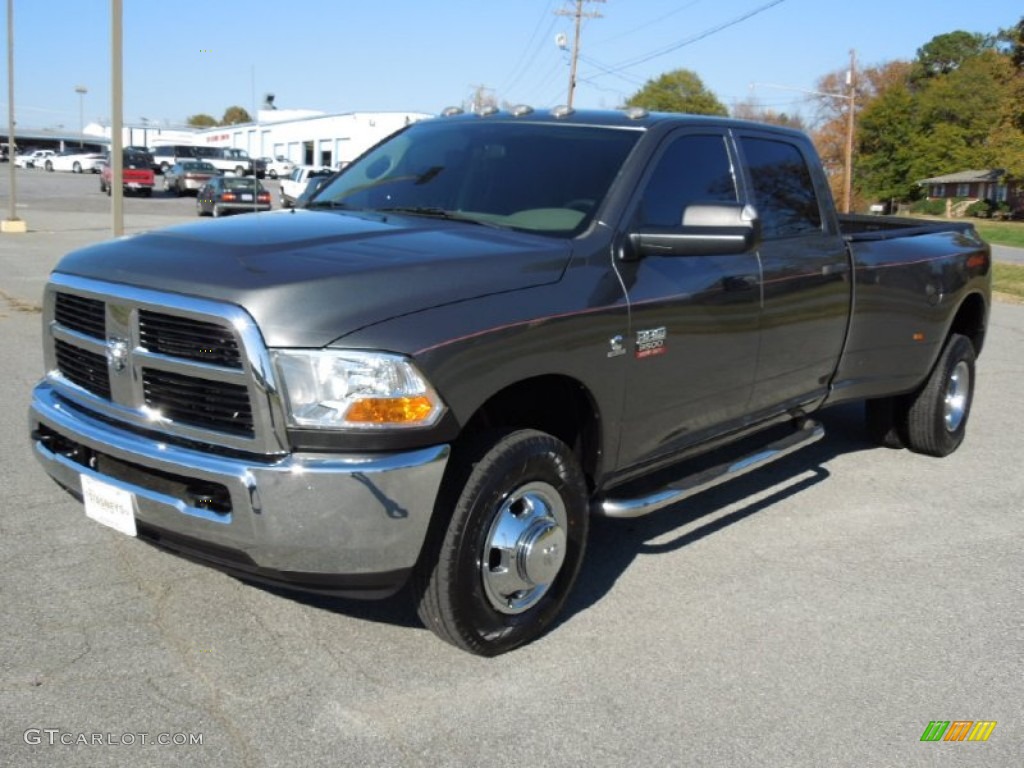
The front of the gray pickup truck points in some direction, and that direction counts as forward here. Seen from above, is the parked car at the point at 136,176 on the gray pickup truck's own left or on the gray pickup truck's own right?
on the gray pickup truck's own right

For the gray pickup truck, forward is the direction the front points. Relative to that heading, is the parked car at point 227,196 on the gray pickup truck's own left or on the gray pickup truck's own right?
on the gray pickup truck's own right

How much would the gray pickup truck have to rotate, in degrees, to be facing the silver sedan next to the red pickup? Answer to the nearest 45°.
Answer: approximately 135° to its right
